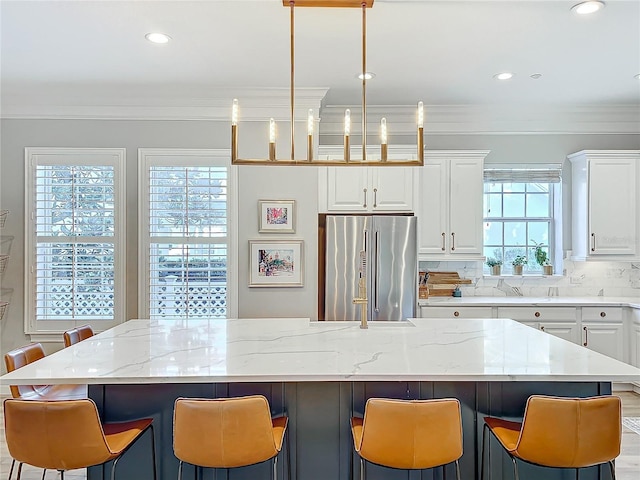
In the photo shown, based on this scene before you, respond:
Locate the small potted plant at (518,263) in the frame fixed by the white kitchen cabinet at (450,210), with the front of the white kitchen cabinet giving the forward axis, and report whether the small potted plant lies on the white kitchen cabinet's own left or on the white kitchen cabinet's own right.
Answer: on the white kitchen cabinet's own left

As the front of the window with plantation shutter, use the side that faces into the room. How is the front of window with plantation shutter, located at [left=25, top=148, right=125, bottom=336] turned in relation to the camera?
facing the viewer

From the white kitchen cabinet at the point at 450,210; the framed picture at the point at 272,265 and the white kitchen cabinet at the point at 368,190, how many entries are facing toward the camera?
3

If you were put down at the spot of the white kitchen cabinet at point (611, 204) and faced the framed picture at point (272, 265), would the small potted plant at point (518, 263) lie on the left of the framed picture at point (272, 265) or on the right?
right

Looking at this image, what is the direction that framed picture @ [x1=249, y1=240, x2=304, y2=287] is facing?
toward the camera

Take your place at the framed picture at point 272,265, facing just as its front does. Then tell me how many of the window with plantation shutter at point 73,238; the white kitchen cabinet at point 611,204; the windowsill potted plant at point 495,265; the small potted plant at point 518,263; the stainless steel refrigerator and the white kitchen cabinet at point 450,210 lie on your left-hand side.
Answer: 5

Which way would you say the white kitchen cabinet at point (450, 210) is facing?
toward the camera

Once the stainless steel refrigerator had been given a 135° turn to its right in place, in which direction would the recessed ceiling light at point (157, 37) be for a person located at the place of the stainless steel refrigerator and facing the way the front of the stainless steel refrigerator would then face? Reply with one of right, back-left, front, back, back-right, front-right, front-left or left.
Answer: left

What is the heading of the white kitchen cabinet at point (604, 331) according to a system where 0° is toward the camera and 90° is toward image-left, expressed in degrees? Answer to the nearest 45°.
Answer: approximately 0°

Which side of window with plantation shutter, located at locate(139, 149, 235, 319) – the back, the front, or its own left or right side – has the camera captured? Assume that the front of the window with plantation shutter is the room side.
front

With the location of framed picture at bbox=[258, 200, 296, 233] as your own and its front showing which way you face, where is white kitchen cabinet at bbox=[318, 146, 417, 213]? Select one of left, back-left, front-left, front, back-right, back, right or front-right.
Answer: left

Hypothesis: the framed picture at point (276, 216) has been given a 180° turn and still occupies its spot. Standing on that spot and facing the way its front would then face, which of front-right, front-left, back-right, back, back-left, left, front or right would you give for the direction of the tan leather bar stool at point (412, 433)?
back

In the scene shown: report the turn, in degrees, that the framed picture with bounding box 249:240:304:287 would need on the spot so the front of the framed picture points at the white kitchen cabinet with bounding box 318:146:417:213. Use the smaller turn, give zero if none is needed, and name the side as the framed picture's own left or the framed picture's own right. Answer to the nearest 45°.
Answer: approximately 90° to the framed picture's own left

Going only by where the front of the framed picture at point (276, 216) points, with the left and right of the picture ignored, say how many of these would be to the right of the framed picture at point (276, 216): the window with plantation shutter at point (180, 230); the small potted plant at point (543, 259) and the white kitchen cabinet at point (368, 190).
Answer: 1

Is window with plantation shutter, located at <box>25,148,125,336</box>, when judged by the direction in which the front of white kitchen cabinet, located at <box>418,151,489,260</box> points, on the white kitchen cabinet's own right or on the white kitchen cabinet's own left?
on the white kitchen cabinet's own right

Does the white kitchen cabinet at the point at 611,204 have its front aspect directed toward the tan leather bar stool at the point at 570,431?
yes
